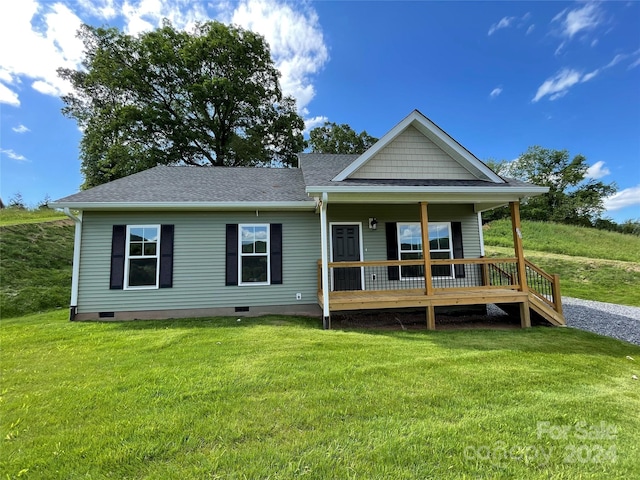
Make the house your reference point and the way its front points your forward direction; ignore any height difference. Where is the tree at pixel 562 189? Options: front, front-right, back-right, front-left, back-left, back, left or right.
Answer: back-left

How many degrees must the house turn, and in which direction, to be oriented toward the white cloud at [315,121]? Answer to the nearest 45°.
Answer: approximately 180°

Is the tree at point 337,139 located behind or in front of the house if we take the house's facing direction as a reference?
behind

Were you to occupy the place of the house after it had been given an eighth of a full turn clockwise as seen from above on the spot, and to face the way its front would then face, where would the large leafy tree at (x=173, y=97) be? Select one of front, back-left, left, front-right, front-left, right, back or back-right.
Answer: right

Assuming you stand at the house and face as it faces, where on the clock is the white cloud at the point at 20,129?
The white cloud is roughly at 4 o'clock from the house.

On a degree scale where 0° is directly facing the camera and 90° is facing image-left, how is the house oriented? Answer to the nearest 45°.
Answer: approximately 0°

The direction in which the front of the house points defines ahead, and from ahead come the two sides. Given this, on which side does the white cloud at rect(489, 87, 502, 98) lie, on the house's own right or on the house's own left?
on the house's own left
